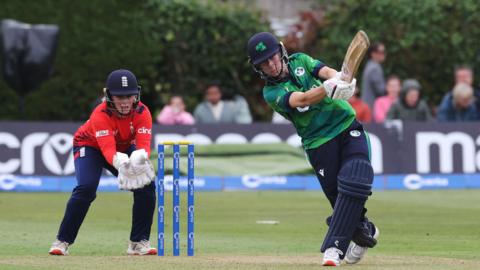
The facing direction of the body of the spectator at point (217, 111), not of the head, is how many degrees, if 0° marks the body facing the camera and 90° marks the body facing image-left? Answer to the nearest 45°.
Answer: approximately 0°

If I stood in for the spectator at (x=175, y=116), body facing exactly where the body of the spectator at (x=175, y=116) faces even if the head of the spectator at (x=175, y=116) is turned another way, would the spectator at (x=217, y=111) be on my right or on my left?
on my left

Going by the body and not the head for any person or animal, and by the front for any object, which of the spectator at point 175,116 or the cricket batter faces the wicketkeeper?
the spectator

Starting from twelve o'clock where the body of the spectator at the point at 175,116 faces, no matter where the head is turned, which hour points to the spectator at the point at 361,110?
the spectator at the point at 361,110 is roughly at 9 o'clock from the spectator at the point at 175,116.

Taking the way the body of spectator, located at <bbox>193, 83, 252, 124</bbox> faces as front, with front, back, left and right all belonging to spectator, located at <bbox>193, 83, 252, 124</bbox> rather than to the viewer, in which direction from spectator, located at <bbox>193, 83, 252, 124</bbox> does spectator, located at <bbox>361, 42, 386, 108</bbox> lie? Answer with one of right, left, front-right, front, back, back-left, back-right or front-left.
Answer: left

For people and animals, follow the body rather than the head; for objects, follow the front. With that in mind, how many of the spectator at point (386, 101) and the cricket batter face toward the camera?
2

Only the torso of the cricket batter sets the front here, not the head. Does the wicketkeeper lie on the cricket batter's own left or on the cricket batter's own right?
on the cricket batter's own right

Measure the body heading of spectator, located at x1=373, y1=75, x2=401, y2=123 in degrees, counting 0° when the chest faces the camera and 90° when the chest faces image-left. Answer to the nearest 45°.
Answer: approximately 0°
